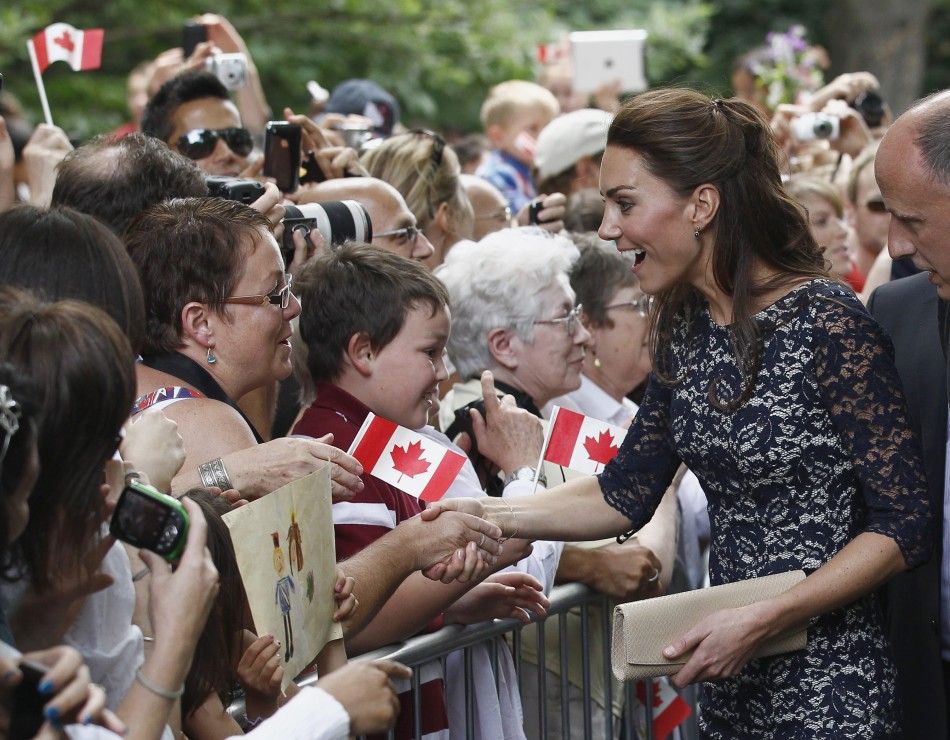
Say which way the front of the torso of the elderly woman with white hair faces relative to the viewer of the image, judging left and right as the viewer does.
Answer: facing to the right of the viewer

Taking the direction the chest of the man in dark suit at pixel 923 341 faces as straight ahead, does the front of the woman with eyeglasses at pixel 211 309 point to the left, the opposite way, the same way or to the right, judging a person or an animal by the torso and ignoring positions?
the opposite way

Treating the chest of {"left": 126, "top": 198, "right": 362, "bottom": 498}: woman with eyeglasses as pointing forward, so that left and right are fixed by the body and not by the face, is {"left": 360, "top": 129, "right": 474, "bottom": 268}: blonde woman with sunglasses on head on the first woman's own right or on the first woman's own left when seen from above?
on the first woman's own left

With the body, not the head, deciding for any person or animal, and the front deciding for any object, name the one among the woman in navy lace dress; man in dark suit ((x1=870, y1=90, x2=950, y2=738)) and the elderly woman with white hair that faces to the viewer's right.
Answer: the elderly woman with white hair

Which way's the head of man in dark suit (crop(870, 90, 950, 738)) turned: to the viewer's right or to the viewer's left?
to the viewer's left

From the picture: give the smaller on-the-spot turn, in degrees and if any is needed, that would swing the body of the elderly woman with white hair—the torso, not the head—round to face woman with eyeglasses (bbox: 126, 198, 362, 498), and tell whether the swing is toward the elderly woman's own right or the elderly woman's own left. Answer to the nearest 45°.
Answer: approximately 135° to the elderly woman's own right

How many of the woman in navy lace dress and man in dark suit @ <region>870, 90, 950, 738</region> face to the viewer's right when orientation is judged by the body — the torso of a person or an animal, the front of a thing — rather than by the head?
0

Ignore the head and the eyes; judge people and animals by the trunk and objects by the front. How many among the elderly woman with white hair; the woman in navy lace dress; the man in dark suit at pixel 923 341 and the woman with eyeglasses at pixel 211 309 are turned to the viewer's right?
2

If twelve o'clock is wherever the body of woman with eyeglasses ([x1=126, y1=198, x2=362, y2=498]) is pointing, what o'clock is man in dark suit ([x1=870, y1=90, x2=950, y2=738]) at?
The man in dark suit is roughly at 12 o'clock from the woman with eyeglasses.

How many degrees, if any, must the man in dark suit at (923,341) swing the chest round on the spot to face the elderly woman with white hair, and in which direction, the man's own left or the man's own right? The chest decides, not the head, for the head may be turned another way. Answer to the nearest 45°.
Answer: approximately 45° to the man's own right

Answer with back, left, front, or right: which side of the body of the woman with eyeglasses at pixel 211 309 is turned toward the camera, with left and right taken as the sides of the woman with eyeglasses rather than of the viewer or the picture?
right

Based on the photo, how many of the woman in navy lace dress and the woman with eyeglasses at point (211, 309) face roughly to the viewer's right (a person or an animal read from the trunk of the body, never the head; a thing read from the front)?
1

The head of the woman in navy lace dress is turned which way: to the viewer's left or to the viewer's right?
to the viewer's left

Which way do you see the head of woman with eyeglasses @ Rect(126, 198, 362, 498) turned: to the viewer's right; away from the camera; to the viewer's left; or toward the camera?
to the viewer's right
